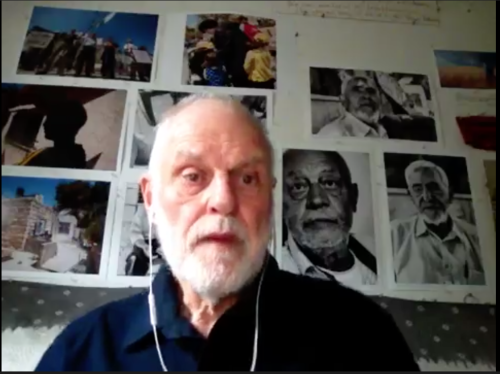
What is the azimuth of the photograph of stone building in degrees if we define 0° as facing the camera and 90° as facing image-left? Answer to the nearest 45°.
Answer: approximately 0°

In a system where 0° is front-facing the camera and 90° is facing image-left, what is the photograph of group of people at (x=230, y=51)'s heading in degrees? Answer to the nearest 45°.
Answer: approximately 0°

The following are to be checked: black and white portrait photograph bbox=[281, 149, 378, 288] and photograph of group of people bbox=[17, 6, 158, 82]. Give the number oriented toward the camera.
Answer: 2

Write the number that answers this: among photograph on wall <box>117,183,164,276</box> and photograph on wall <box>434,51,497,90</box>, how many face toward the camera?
2

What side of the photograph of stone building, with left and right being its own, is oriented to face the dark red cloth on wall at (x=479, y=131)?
left

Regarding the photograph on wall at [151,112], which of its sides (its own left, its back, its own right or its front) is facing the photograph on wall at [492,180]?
left

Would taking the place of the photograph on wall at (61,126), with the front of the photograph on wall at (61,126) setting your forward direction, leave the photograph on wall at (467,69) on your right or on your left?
on your left
